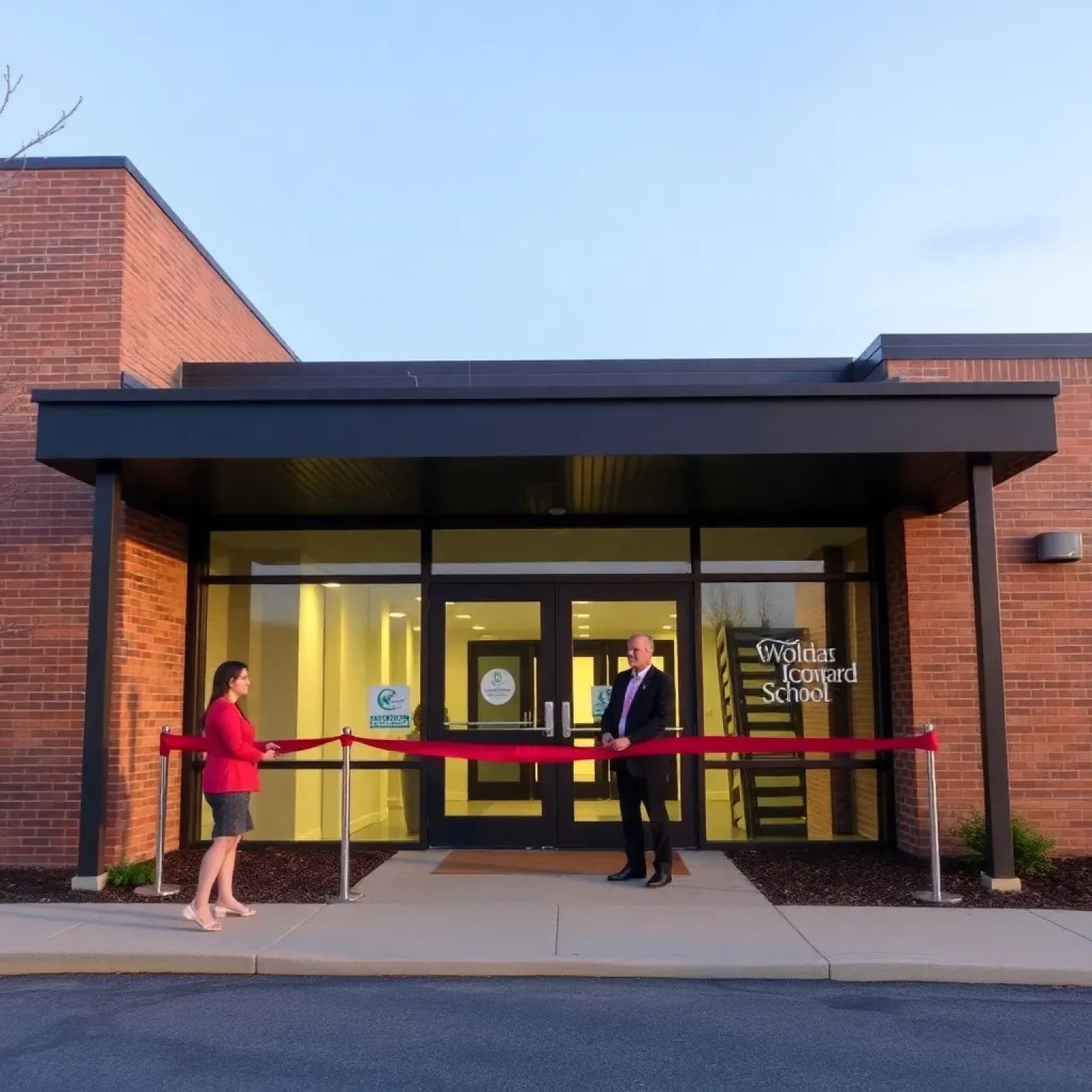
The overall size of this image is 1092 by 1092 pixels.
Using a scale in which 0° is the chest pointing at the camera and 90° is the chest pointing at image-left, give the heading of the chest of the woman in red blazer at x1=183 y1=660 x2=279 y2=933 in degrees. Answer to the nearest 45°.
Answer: approximately 270°

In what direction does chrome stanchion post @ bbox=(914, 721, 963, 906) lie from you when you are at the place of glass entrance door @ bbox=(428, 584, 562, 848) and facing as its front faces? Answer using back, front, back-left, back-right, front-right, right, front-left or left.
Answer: front-left

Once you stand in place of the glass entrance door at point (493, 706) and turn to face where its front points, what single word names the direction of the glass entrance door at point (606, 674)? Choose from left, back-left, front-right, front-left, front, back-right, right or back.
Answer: left

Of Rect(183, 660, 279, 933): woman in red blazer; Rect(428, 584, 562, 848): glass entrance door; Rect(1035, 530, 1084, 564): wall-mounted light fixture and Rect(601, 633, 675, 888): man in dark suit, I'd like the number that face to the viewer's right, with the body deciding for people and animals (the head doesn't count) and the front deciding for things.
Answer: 1

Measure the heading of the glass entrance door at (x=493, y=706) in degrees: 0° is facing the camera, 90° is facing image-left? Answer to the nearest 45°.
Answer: approximately 0°

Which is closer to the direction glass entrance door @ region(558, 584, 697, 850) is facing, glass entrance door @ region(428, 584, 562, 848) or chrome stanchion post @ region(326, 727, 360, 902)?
the chrome stanchion post

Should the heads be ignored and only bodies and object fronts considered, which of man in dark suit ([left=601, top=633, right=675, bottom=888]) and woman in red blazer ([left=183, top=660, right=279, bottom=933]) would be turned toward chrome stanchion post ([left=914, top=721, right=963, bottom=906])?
the woman in red blazer

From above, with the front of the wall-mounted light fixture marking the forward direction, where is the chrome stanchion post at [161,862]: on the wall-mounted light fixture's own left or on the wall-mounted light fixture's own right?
on the wall-mounted light fixture's own right

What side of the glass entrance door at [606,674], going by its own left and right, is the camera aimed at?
front

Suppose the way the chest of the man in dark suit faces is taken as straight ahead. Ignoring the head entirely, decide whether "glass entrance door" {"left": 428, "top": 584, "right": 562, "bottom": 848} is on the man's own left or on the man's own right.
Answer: on the man's own right

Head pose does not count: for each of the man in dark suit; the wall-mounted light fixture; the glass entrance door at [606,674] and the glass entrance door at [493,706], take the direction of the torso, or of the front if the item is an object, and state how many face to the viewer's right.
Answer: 0

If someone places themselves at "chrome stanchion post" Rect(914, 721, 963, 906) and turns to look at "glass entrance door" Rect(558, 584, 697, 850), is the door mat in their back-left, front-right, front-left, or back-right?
front-left

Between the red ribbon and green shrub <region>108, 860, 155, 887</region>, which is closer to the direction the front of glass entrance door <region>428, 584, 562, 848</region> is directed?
the red ribbon

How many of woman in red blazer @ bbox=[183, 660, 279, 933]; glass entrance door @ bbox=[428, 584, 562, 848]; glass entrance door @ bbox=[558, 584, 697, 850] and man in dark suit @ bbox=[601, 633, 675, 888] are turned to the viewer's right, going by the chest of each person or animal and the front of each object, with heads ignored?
1

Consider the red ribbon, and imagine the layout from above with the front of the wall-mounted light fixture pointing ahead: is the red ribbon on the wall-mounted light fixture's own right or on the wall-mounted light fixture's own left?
on the wall-mounted light fixture's own right

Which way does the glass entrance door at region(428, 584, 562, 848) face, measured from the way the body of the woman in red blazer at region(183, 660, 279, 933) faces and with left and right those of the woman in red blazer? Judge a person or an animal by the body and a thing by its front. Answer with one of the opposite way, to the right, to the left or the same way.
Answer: to the right

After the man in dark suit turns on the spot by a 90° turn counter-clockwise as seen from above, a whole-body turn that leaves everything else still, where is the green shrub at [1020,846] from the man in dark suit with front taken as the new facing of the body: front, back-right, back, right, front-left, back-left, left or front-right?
front-left

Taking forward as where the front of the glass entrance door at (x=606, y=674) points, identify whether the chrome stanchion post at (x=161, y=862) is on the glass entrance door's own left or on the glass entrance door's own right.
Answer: on the glass entrance door's own right

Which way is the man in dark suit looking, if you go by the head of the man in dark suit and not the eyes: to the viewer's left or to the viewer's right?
to the viewer's left
